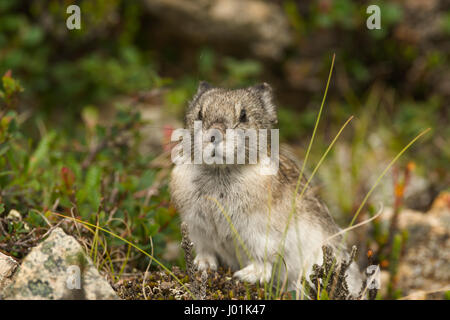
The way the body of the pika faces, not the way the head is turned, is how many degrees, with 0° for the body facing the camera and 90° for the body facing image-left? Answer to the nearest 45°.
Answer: approximately 45°

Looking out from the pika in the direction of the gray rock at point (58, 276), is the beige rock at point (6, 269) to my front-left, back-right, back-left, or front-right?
front-right

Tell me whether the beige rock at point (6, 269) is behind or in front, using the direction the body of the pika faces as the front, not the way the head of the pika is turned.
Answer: in front
